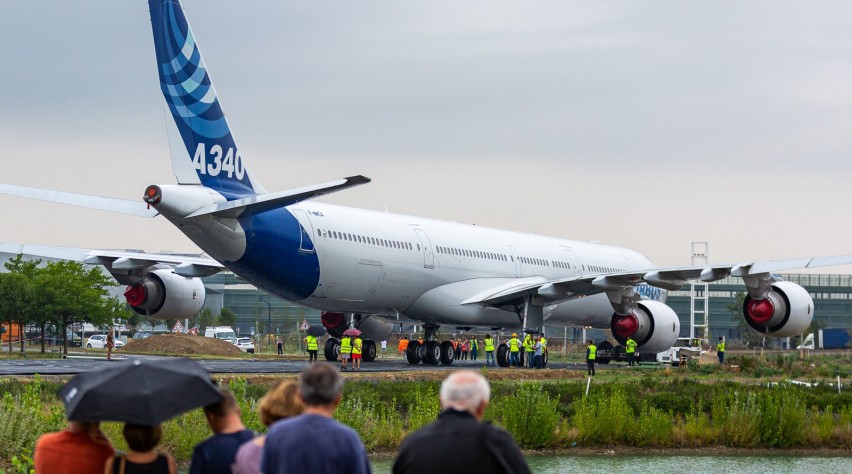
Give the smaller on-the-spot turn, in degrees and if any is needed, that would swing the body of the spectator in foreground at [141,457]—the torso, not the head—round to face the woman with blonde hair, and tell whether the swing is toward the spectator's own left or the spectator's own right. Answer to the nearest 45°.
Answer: approximately 90° to the spectator's own right

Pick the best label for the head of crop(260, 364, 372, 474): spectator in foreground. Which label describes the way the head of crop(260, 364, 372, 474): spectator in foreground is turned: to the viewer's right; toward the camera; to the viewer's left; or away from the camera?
away from the camera

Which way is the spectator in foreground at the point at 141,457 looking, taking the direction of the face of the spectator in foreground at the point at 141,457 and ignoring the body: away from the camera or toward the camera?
away from the camera

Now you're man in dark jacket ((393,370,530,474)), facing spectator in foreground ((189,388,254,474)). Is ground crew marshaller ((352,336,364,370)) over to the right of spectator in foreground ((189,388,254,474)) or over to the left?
right

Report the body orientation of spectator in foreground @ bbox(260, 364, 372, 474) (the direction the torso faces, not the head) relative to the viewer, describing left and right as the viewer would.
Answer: facing away from the viewer

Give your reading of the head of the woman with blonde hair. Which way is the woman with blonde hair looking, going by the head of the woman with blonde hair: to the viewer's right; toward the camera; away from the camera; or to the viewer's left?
away from the camera

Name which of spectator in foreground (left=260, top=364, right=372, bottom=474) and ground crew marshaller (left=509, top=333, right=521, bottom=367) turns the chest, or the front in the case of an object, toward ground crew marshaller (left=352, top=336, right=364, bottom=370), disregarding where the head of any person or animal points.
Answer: the spectator in foreground

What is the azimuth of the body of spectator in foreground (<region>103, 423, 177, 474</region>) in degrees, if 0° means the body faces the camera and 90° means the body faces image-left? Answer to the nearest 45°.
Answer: approximately 180°

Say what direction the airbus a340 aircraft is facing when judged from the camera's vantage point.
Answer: facing away from the viewer and to the right of the viewer

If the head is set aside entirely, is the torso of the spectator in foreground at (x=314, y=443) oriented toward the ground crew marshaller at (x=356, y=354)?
yes
